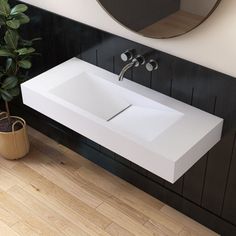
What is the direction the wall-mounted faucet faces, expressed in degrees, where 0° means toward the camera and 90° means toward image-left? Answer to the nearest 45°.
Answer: approximately 45°

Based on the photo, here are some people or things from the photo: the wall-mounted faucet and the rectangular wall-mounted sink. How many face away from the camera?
0

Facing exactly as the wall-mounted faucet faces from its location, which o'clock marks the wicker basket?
The wicker basket is roughly at 2 o'clock from the wall-mounted faucet.

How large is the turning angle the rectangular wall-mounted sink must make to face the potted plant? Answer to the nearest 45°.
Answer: approximately 90° to its right

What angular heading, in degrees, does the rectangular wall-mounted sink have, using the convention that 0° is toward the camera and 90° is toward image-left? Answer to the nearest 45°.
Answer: approximately 45°

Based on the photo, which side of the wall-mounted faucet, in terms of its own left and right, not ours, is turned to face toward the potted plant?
right

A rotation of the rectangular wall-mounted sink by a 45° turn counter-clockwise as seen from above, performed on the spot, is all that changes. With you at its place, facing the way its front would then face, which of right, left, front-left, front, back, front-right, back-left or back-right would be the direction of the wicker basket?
back-right
